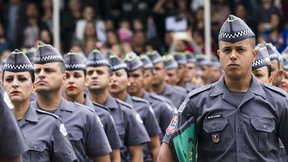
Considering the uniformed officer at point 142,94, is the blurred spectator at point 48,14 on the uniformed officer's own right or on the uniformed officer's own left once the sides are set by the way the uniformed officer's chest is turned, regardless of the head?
on the uniformed officer's own right

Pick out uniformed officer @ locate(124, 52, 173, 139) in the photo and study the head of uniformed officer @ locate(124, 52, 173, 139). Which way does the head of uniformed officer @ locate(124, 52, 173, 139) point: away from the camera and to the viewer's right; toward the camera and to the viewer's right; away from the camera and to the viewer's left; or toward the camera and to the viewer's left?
toward the camera and to the viewer's left

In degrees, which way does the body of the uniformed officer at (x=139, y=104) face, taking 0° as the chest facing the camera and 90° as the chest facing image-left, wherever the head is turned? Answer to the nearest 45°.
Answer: approximately 45°

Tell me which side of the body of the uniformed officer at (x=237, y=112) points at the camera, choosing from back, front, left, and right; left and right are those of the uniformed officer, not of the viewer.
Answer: front

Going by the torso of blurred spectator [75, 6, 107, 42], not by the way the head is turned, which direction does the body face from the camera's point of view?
toward the camera

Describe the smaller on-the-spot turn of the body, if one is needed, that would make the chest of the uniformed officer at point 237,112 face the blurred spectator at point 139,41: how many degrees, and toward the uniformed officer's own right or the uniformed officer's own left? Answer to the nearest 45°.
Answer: approximately 180°

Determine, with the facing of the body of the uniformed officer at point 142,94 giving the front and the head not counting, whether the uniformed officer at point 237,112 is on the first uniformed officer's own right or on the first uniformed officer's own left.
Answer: on the first uniformed officer's own left

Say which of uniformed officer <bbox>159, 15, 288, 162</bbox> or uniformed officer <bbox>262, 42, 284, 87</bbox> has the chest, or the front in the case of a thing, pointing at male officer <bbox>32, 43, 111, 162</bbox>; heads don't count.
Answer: uniformed officer <bbox>262, 42, 284, 87</bbox>

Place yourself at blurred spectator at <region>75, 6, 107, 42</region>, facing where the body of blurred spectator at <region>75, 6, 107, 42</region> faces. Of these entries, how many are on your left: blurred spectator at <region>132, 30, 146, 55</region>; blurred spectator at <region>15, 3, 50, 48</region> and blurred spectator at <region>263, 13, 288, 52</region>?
2

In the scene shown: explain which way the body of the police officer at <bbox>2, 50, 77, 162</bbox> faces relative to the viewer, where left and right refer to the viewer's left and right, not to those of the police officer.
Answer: facing the viewer and to the left of the viewer

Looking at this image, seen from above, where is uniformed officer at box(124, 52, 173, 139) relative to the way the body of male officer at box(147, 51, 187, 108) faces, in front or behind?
in front

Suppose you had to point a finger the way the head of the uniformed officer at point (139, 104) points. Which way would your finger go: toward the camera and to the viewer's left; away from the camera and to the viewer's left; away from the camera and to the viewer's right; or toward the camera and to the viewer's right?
toward the camera and to the viewer's left

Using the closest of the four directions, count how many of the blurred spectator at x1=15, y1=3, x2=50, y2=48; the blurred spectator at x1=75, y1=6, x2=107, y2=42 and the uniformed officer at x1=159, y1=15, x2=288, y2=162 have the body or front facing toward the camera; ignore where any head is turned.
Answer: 3

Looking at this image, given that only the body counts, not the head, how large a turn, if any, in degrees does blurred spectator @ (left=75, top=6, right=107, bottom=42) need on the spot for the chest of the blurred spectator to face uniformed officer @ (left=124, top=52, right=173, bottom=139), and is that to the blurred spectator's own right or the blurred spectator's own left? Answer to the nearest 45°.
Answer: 0° — they already face them
